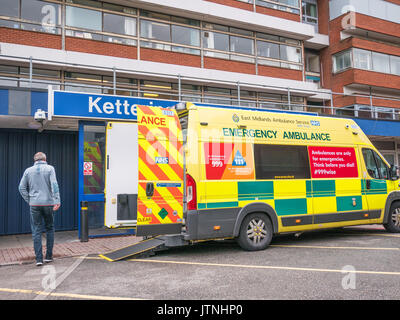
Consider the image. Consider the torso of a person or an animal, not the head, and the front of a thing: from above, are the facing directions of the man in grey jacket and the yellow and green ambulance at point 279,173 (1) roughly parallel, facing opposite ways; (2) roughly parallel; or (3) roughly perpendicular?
roughly perpendicular

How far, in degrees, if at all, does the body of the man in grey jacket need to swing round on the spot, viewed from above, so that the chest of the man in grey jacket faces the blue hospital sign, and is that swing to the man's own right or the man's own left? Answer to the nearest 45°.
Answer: approximately 45° to the man's own right

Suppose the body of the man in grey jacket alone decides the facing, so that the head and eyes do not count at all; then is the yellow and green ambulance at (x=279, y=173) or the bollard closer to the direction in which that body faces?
the bollard

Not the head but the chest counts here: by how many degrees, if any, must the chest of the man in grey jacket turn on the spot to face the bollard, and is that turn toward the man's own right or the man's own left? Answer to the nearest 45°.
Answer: approximately 45° to the man's own right

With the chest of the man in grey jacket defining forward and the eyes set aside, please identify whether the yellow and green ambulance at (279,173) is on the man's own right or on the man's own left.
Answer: on the man's own right

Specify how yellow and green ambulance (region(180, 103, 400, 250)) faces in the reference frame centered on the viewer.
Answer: facing away from the viewer and to the right of the viewer

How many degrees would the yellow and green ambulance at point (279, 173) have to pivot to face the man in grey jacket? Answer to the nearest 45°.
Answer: approximately 180°

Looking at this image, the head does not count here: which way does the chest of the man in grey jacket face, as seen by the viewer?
away from the camera
